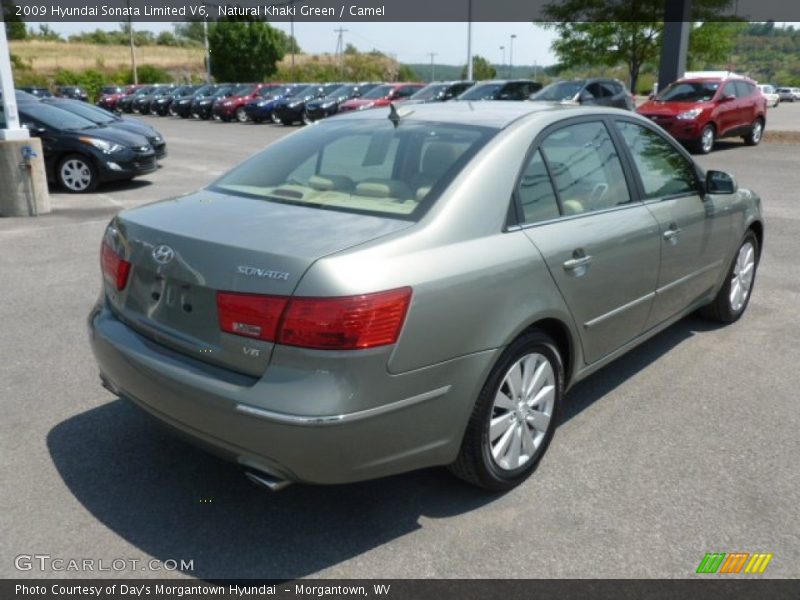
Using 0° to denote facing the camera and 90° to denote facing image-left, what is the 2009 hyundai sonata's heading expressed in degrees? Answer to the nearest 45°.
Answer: approximately 225°

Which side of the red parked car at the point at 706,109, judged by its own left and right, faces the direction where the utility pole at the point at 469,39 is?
right

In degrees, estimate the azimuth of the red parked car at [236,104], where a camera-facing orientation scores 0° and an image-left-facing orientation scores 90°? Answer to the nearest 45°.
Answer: approximately 45°

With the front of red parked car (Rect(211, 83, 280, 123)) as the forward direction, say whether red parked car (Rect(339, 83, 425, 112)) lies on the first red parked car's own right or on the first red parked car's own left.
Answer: on the first red parked car's own left

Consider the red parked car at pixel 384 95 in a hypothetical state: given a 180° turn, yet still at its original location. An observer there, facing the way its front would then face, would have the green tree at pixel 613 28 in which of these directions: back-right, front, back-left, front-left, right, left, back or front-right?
front

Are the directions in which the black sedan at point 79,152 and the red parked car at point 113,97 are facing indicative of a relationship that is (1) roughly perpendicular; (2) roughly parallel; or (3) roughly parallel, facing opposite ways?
roughly perpendicular

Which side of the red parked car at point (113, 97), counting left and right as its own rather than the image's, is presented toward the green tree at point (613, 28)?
left

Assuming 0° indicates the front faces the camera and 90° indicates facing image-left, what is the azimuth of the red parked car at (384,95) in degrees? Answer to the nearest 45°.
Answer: approximately 45°

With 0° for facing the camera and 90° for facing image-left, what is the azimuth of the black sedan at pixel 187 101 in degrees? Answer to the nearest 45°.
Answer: approximately 45°
